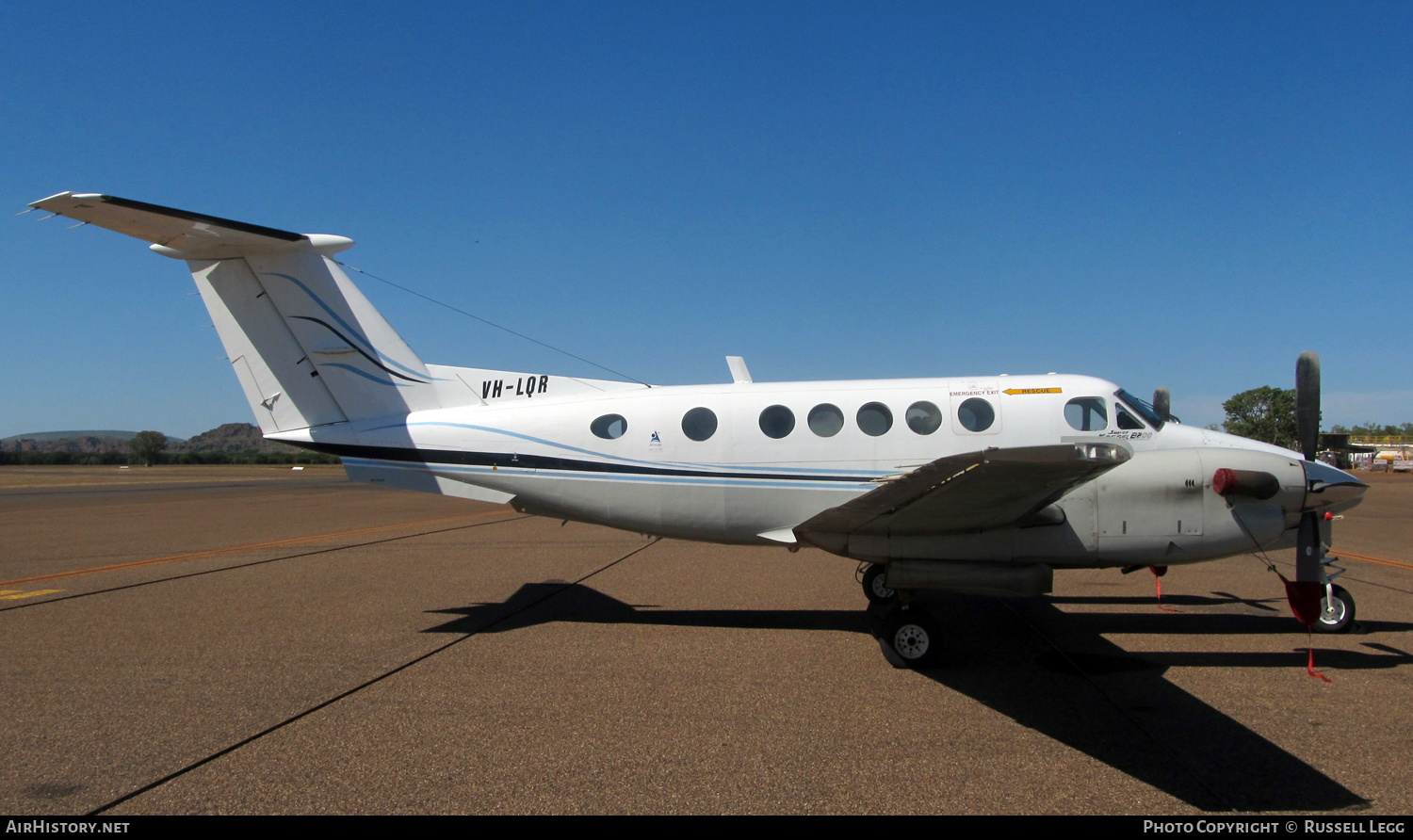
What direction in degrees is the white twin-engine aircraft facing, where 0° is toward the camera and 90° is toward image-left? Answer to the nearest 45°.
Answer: approximately 270°
